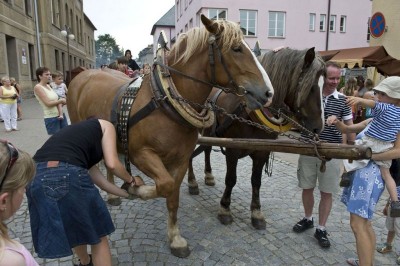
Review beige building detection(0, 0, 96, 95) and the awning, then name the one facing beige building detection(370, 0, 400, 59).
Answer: beige building detection(0, 0, 96, 95)

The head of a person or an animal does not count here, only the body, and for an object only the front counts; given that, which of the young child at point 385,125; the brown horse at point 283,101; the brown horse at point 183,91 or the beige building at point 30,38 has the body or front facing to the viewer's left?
the young child

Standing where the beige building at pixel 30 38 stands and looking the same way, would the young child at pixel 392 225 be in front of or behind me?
in front

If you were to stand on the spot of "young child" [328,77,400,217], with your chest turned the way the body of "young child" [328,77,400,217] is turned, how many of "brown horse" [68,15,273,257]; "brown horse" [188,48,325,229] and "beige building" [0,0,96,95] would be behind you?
0

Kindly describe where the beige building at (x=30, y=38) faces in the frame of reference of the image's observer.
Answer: facing the viewer and to the right of the viewer

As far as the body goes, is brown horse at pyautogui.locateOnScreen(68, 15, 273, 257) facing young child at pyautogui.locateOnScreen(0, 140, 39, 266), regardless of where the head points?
no

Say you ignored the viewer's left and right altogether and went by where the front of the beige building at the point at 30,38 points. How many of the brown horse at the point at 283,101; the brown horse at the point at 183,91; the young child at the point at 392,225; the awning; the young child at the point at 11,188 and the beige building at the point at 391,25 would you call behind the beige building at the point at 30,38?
0

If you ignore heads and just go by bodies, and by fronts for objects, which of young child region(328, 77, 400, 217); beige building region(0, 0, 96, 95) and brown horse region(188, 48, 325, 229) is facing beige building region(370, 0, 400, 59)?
beige building region(0, 0, 96, 95)

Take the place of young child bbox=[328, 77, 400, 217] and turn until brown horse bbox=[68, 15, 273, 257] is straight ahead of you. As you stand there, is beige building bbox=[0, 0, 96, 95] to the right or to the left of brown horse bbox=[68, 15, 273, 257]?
right

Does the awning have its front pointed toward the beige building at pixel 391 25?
no

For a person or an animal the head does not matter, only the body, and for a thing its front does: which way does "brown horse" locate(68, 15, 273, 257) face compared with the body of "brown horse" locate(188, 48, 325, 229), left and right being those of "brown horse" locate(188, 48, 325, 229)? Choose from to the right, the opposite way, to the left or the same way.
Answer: the same way

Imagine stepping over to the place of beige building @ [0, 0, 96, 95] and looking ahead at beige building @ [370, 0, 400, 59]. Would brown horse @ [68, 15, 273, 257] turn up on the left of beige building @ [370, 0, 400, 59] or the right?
right

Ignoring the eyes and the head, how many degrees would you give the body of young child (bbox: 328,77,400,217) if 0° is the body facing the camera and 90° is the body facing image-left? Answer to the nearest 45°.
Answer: approximately 90°

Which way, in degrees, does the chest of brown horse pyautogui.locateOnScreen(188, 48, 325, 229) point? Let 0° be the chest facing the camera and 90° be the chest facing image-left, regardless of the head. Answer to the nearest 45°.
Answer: approximately 315°

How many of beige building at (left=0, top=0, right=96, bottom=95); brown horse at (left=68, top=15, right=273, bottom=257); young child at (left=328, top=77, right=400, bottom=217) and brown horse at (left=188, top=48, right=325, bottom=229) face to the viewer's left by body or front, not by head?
1

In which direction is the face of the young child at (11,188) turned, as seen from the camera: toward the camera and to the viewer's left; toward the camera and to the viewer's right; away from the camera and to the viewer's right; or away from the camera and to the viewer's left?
away from the camera and to the viewer's right

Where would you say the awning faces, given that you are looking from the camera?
facing the viewer and to the left of the viewer

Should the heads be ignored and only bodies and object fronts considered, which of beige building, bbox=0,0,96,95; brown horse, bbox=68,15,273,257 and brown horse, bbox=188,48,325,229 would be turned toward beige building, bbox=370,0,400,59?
beige building, bbox=0,0,96,95

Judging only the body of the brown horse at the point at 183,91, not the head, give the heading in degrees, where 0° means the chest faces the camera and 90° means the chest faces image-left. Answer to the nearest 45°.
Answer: approximately 315°

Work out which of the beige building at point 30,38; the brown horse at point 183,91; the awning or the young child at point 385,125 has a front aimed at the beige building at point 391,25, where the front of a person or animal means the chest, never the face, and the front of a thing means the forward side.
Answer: the beige building at point 30,38

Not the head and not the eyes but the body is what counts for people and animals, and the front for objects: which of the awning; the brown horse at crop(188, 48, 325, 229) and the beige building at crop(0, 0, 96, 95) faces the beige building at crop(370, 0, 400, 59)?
the beige building at crop(0, 0, 96, 95)
